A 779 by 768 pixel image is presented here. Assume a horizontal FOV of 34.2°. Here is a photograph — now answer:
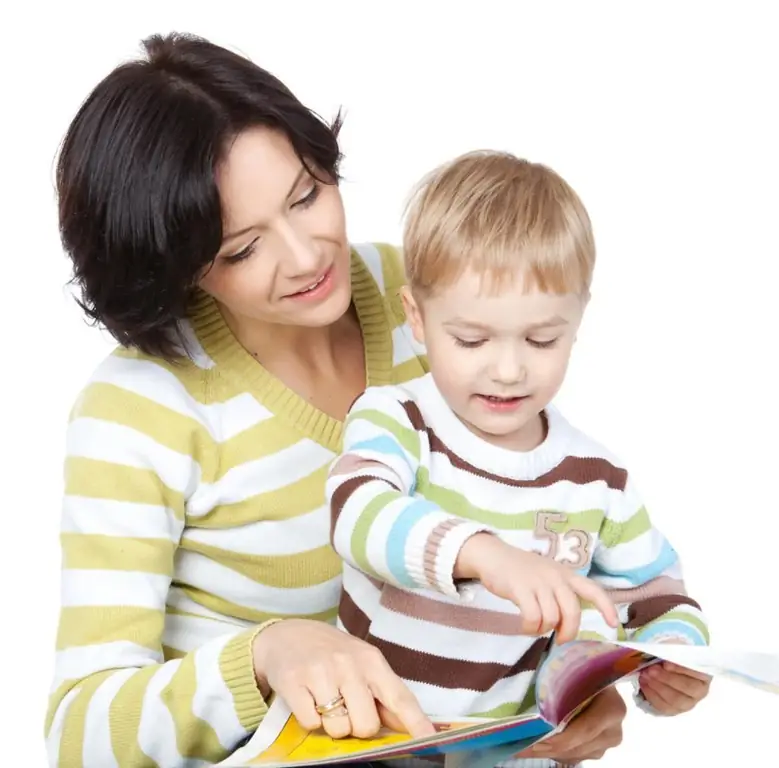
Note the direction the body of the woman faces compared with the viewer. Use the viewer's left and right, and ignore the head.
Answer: facing the viewer and to the right of the viewer

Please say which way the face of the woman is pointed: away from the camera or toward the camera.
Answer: toward the camera

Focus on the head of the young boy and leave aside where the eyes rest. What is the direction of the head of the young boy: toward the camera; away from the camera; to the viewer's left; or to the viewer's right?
toward the camera
